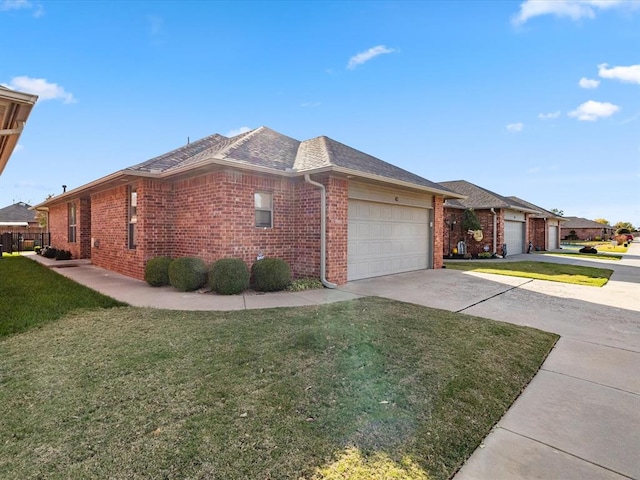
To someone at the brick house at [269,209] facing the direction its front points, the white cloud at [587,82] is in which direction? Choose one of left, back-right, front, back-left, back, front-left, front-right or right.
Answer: front-left

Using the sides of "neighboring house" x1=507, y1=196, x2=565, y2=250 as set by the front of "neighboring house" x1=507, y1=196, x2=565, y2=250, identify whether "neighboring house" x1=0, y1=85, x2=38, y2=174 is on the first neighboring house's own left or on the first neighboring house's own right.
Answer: on the first neighboring house's own right

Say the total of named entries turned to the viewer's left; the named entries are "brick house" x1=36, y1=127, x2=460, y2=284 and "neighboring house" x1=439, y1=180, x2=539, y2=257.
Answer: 0

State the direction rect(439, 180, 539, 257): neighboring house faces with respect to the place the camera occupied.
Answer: facing the viewer and to the right of the viewer

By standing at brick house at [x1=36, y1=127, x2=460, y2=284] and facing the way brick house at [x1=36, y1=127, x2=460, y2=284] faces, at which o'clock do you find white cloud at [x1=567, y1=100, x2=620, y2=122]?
The white cloud is roughly at 10 o'clock from the brick house.

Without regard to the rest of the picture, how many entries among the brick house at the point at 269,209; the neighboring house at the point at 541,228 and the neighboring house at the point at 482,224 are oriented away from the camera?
0
